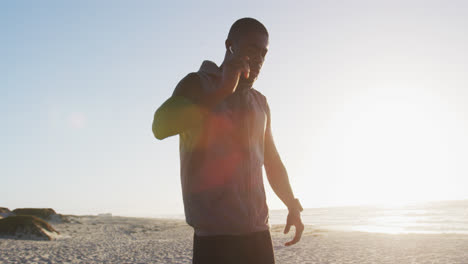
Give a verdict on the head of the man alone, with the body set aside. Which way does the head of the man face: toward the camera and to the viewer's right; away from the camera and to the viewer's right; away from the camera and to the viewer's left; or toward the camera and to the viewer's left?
toward the camera and to the viewer's right

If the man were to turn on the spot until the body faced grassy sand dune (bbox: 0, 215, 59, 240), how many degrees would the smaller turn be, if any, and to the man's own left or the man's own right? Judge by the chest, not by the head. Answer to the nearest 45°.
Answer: approximately 180°

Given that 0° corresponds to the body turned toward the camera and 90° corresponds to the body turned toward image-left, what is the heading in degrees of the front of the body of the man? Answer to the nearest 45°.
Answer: approximately 315°

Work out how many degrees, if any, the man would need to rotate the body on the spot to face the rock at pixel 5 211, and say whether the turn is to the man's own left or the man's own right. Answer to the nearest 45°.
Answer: approximately 180°

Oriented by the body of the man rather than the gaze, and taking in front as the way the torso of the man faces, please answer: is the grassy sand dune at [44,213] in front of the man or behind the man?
behind
